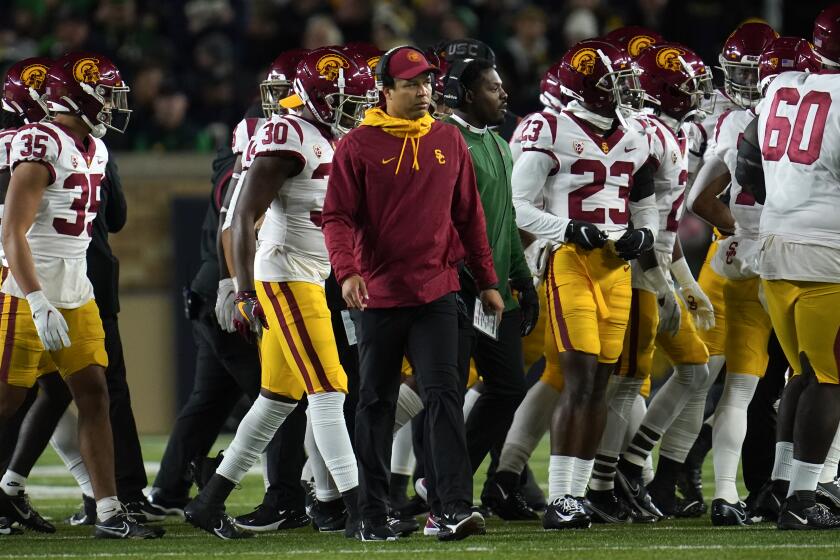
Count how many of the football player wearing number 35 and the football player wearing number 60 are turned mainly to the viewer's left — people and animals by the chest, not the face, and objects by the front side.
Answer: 0

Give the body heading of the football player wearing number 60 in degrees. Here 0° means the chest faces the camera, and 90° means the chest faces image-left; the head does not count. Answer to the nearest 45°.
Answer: approximately 225°

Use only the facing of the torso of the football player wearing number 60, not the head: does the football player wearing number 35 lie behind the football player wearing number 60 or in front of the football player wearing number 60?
behind

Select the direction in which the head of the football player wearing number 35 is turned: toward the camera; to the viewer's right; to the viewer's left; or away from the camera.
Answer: to the viewer's right

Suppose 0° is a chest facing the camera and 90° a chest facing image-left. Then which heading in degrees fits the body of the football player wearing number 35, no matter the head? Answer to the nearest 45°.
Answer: approximately 315°
